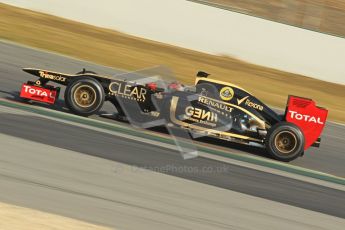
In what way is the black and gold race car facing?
to the viewer's left
